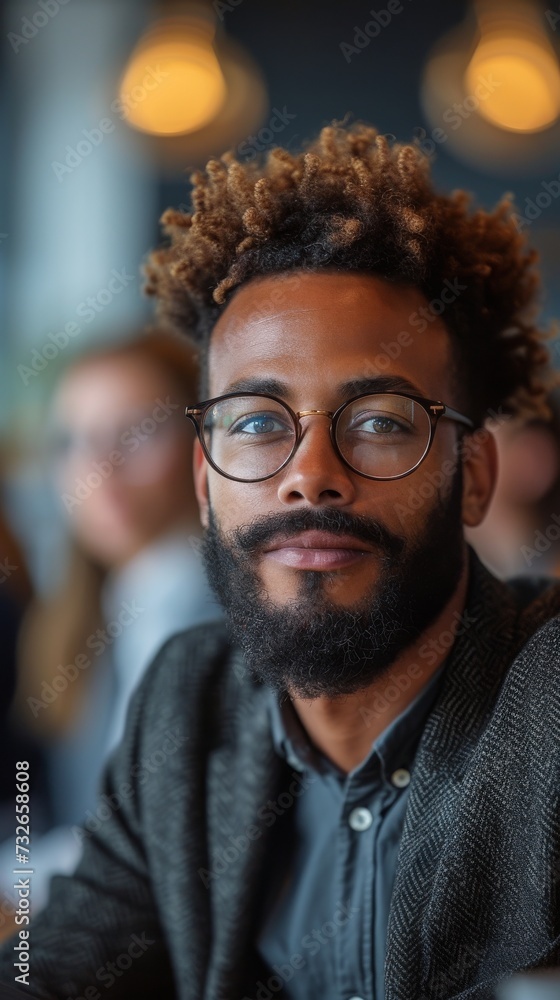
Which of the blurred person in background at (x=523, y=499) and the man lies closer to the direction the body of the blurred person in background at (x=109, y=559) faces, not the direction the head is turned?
the man

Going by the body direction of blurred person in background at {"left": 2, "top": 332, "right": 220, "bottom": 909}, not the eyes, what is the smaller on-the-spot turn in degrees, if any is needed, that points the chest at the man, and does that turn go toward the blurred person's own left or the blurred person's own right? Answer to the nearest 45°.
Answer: approximately 45° to the blurred person's own left

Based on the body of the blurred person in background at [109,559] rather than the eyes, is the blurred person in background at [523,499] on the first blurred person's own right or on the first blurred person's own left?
on the first blurred person's own left

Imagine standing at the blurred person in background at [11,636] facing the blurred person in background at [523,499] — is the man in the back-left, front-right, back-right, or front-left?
front-right

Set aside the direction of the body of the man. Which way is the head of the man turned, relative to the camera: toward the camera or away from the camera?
toward the camera
